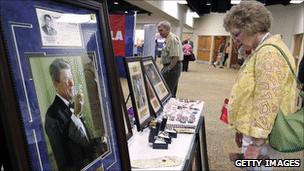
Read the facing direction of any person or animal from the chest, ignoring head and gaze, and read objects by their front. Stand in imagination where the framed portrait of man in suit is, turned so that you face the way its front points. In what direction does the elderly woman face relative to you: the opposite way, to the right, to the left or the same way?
the opposite way

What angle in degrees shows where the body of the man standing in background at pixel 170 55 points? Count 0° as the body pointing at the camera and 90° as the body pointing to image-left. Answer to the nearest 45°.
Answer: approximately 45°

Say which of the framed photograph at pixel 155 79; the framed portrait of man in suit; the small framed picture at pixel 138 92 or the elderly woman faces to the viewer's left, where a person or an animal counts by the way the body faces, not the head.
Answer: the elderly woman

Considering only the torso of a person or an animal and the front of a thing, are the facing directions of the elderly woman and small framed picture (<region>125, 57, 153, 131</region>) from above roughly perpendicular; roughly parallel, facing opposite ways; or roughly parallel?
roughly parallel, facing opposite ways

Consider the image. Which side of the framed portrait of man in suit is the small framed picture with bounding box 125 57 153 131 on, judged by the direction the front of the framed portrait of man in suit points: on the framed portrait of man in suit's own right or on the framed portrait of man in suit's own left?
on the framed portrait of man in suit's own left

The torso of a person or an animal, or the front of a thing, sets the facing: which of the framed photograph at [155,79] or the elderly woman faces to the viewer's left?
the elderly woman

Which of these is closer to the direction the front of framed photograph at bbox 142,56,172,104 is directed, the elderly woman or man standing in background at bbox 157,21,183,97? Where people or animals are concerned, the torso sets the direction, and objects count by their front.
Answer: the elderly woman

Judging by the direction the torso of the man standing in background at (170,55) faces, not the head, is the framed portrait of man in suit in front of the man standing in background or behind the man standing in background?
in front

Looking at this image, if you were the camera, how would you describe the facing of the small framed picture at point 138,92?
facing the viewer and to the right of the viewer

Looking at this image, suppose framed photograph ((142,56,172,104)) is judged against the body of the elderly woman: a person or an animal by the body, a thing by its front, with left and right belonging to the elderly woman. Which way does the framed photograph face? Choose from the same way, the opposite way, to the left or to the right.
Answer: the opposite way

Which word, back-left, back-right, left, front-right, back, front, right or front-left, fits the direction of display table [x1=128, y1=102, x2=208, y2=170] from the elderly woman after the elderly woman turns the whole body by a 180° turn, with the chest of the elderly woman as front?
back-right

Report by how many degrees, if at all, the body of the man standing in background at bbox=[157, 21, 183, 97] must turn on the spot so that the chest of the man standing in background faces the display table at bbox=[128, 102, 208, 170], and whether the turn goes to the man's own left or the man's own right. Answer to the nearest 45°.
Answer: approximately 45° to the man's own left

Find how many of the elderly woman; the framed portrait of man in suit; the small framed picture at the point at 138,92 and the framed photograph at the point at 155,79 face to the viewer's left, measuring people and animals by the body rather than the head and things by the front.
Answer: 1

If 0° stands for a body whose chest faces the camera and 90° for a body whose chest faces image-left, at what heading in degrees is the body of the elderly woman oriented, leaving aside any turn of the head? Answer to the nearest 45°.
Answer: approximately 90°
